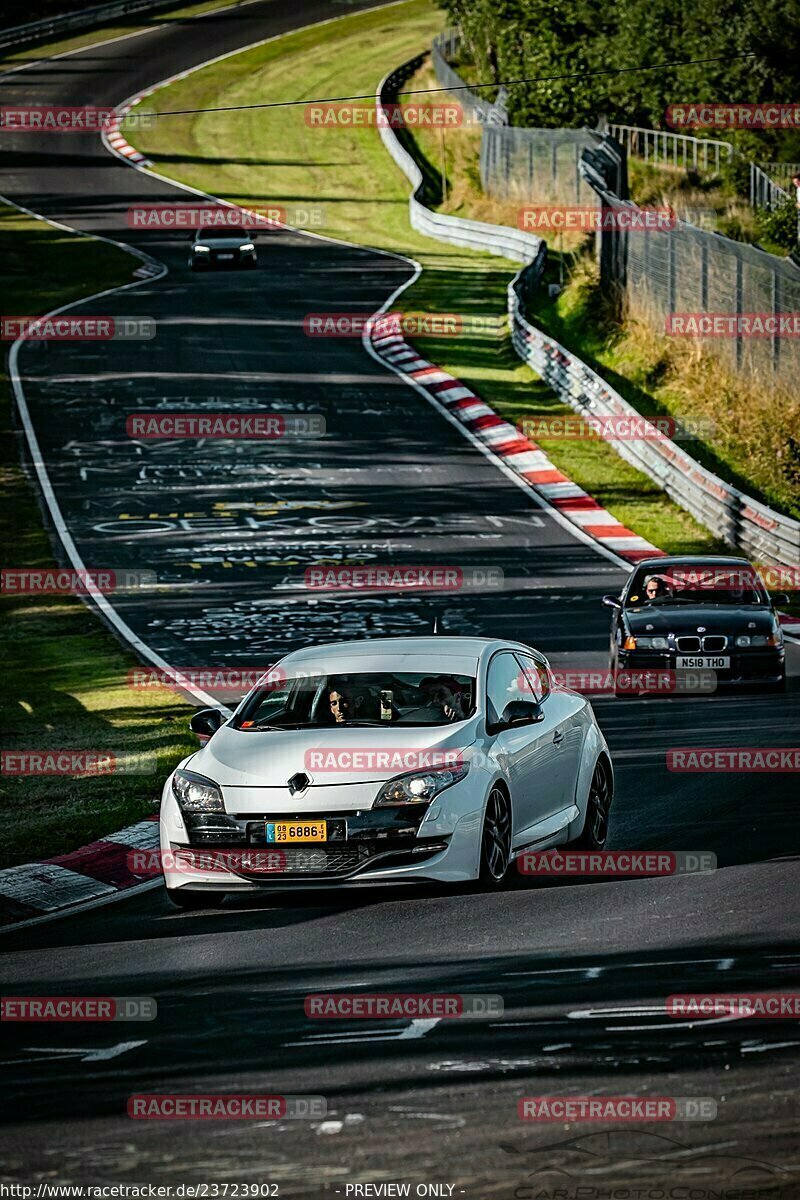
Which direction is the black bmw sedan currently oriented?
toward the camera

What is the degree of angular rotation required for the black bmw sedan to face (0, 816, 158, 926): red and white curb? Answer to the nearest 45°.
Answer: approximately 45° to its right

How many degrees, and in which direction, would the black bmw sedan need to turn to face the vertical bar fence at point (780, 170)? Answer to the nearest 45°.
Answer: approximately 180°

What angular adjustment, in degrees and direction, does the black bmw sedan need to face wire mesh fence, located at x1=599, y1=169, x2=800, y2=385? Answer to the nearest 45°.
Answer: approximately 180°

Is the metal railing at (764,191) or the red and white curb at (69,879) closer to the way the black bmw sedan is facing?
the red and white curb

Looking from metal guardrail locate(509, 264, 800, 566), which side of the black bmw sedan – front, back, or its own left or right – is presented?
back

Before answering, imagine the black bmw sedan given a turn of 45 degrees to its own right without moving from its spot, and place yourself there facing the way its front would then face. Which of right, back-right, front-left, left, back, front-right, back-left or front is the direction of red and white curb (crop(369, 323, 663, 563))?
back-right

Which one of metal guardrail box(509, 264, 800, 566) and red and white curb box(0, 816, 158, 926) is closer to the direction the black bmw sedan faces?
the red and white curb

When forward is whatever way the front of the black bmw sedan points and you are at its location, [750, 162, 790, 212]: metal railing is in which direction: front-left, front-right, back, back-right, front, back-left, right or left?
back

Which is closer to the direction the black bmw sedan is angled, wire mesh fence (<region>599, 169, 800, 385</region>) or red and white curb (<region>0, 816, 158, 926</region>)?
the red and white curb
